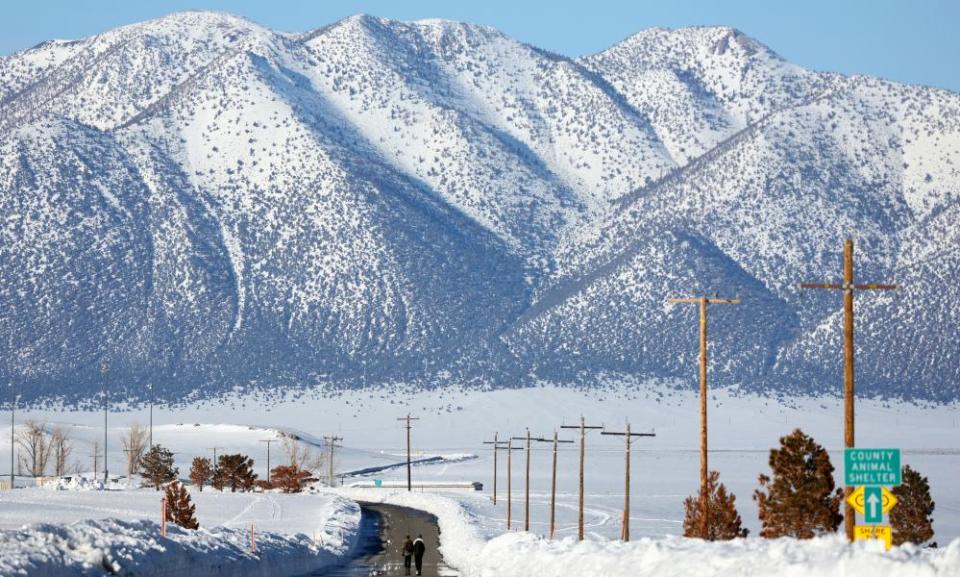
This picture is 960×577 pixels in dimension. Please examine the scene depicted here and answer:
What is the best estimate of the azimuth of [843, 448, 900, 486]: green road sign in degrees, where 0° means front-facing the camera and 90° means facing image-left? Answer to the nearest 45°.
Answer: approximately 0°
